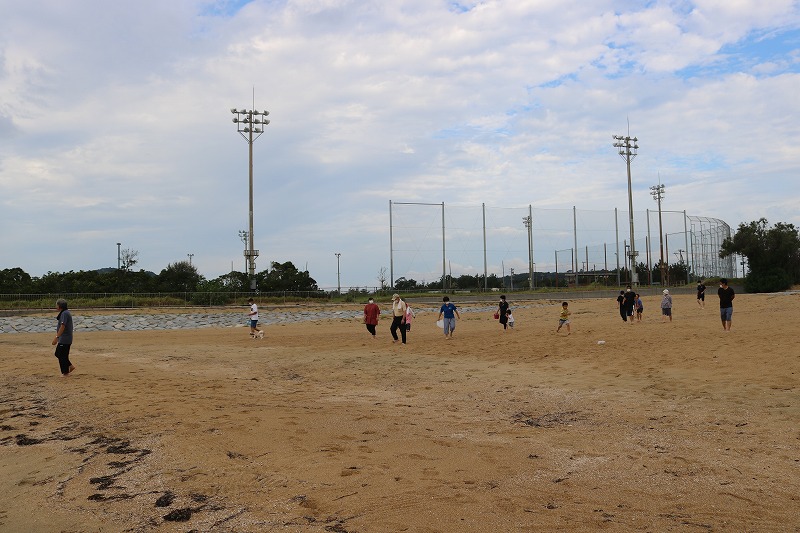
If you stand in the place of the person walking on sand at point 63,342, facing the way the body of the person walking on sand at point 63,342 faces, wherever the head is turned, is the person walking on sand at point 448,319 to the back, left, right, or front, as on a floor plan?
back

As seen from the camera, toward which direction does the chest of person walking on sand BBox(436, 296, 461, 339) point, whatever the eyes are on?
toward the camera

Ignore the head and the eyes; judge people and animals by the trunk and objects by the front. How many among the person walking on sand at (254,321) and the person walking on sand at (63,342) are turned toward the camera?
0

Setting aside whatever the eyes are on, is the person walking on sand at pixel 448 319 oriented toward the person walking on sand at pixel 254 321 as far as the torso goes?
no

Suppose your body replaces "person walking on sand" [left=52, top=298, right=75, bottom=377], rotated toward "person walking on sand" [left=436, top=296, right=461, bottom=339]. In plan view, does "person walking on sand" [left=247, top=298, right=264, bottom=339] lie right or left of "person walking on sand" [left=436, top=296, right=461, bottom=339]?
left

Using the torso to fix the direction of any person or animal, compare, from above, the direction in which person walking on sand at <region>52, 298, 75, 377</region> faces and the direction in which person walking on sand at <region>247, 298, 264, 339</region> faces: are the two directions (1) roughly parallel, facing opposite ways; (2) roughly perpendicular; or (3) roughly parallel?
roughly parallel

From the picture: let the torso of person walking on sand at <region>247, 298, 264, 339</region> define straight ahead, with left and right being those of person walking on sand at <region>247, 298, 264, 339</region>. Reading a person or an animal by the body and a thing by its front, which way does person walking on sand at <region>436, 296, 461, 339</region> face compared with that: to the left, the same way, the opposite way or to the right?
to the left

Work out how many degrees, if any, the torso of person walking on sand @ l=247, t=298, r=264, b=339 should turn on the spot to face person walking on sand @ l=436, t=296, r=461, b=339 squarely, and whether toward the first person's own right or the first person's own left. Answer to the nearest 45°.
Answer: approximately 135° to the first person's own left

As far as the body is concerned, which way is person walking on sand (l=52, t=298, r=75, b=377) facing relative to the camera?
to the viewer's left

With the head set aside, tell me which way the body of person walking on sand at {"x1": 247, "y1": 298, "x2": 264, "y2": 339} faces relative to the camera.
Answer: to the viewer's left

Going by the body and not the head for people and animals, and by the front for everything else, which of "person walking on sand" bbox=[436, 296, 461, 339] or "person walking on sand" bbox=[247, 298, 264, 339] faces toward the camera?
"person walking on sand" bbox=[436, 296, 461, 339]

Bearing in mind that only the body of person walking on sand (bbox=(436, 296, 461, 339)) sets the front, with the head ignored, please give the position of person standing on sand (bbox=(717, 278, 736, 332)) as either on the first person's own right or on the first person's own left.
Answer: on the first person's own left

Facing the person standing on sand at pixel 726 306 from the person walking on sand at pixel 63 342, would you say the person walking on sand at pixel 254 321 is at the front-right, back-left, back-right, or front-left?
front-left

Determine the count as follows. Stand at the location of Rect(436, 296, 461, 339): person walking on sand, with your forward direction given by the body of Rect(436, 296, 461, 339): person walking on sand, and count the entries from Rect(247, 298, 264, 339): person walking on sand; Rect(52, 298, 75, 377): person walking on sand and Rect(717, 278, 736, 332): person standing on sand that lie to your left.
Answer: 1
